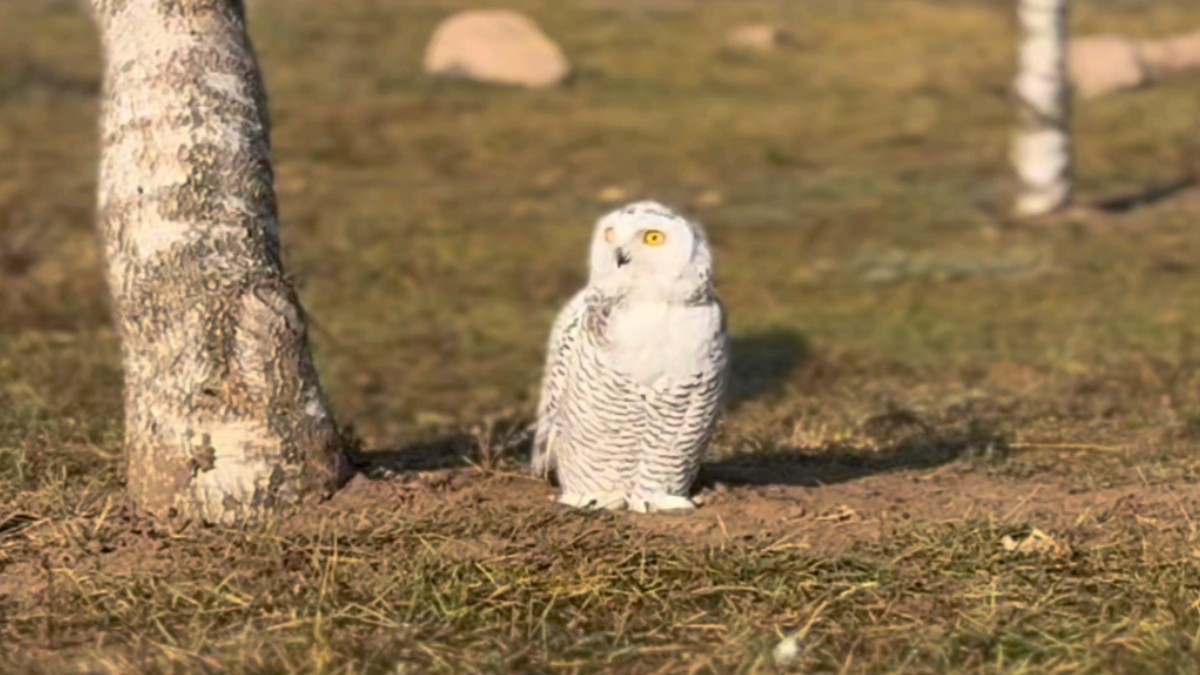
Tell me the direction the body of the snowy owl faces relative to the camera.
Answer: toward the camera

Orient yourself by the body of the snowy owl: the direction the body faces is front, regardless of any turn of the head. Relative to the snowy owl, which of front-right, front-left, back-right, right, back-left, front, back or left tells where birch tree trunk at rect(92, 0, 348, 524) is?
right

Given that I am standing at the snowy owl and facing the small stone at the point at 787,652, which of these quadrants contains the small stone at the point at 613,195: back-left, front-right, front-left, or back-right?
back-left

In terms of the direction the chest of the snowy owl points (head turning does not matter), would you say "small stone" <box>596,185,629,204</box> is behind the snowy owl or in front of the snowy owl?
behind

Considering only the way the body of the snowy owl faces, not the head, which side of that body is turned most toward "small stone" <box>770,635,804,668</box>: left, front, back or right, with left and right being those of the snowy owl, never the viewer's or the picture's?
front

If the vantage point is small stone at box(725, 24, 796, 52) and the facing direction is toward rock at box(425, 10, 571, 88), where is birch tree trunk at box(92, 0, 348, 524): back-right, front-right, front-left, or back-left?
front-left

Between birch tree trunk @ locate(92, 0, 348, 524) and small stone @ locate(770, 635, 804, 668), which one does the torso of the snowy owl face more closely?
the small stone

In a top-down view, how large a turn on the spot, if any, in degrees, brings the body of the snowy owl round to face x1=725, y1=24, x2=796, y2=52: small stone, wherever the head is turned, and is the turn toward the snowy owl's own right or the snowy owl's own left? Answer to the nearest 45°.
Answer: approximately 180°

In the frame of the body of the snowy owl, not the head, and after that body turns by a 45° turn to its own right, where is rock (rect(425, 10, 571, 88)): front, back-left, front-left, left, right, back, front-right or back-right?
back-right

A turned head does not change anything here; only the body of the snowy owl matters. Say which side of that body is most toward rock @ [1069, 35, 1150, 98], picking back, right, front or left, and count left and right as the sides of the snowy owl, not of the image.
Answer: back

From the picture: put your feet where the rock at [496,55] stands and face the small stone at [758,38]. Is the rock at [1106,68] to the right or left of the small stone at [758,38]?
right
